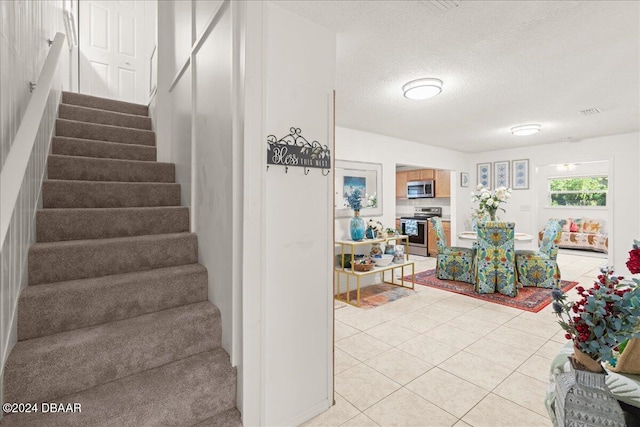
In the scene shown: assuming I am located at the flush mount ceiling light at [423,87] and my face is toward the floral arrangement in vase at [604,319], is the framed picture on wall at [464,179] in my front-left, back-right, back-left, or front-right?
back-left

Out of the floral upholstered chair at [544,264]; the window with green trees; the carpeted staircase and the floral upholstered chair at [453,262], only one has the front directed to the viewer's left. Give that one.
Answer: the floral upholstered chair at [544,264]

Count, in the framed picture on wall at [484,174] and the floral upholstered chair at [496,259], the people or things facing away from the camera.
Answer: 1

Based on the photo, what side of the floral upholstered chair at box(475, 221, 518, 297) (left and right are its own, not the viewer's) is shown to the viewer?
back

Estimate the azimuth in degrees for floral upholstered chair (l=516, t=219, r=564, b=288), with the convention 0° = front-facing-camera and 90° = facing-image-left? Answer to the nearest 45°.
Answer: approximately 90°

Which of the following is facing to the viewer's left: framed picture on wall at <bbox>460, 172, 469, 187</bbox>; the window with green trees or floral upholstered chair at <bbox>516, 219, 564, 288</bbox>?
the floral upholstered chair

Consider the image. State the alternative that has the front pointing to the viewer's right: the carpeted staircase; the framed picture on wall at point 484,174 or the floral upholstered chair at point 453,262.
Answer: the floral upholstered chair

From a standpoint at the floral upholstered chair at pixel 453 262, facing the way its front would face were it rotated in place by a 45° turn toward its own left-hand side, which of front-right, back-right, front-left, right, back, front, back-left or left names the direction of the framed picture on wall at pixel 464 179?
front-left

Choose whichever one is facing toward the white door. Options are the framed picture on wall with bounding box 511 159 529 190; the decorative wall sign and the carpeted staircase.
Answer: the framed picture on wall

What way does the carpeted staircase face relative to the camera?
toward the camera

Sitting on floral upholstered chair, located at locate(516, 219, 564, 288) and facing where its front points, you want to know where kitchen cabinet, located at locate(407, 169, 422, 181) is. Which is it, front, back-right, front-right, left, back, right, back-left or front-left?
front-right

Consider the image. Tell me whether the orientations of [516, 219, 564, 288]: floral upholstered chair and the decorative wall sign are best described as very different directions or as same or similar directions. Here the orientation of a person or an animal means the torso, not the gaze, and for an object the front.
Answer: very different directions

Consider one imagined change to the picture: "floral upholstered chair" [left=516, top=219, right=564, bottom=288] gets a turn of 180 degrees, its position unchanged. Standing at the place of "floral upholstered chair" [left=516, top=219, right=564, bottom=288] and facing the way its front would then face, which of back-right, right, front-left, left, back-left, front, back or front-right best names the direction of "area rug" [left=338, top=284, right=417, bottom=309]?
back-right

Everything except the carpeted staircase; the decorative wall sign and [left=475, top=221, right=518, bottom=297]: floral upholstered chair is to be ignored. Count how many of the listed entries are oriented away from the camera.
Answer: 1

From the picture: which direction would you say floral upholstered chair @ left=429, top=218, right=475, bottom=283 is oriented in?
to the viewer's right

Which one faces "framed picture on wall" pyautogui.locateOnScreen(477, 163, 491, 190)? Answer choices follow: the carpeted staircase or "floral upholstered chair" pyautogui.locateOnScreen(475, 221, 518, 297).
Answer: the floral upholstered chair

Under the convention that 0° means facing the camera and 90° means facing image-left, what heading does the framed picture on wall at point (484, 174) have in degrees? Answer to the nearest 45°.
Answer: approximately 45°

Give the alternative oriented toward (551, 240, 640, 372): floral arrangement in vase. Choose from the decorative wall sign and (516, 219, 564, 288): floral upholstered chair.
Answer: the decorative wall sign
